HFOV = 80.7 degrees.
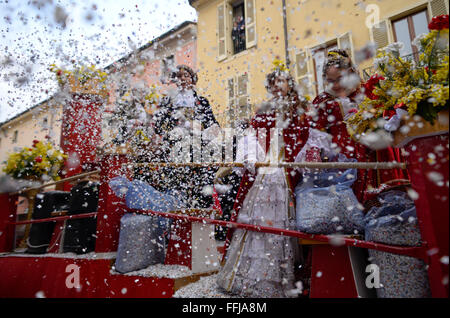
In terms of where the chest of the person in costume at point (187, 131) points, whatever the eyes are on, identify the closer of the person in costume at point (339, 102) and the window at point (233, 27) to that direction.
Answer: the person in costume

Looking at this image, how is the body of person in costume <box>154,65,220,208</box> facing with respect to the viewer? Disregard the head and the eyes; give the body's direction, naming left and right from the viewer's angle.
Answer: facing the viewer

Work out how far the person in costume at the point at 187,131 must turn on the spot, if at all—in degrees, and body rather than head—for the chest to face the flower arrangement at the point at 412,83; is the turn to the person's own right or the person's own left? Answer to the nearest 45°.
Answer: approximately 45° to the person's own left

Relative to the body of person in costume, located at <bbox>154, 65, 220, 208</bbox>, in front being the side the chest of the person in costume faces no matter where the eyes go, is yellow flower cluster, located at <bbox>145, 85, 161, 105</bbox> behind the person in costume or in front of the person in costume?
behind

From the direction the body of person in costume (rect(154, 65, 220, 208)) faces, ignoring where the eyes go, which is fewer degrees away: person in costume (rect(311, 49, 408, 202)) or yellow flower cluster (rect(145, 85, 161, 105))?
the person in costume

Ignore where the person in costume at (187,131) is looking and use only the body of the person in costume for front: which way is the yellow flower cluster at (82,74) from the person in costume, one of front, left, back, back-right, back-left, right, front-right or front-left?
back-right

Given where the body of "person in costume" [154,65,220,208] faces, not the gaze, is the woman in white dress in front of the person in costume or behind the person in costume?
in front

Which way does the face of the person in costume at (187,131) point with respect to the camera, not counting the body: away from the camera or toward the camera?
toward the camera

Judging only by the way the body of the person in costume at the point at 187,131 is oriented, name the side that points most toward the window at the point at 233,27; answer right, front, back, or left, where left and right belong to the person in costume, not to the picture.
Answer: back

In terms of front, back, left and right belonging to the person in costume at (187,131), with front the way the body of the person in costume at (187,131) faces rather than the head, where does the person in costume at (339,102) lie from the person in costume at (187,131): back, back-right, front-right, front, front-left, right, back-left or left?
front-left

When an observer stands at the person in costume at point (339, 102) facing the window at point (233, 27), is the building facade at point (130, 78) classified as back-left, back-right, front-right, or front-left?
front-left

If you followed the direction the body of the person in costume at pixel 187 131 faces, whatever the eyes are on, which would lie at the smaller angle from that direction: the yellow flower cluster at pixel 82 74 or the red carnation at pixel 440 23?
the red carnation

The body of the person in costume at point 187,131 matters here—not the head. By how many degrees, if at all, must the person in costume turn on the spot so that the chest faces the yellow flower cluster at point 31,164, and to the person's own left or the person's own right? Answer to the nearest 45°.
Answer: approximately 135° to the person's own right

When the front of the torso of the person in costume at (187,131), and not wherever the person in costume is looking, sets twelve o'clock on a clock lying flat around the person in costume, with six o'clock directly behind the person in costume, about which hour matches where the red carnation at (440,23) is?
The red carnation is roughly at 11 o'clock from the person in costume.

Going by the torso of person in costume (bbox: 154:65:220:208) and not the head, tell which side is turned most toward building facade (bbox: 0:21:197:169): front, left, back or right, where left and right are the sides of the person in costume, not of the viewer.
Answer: back

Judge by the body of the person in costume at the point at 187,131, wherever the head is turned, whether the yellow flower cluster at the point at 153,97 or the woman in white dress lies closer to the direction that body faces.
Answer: the woman in white dress
